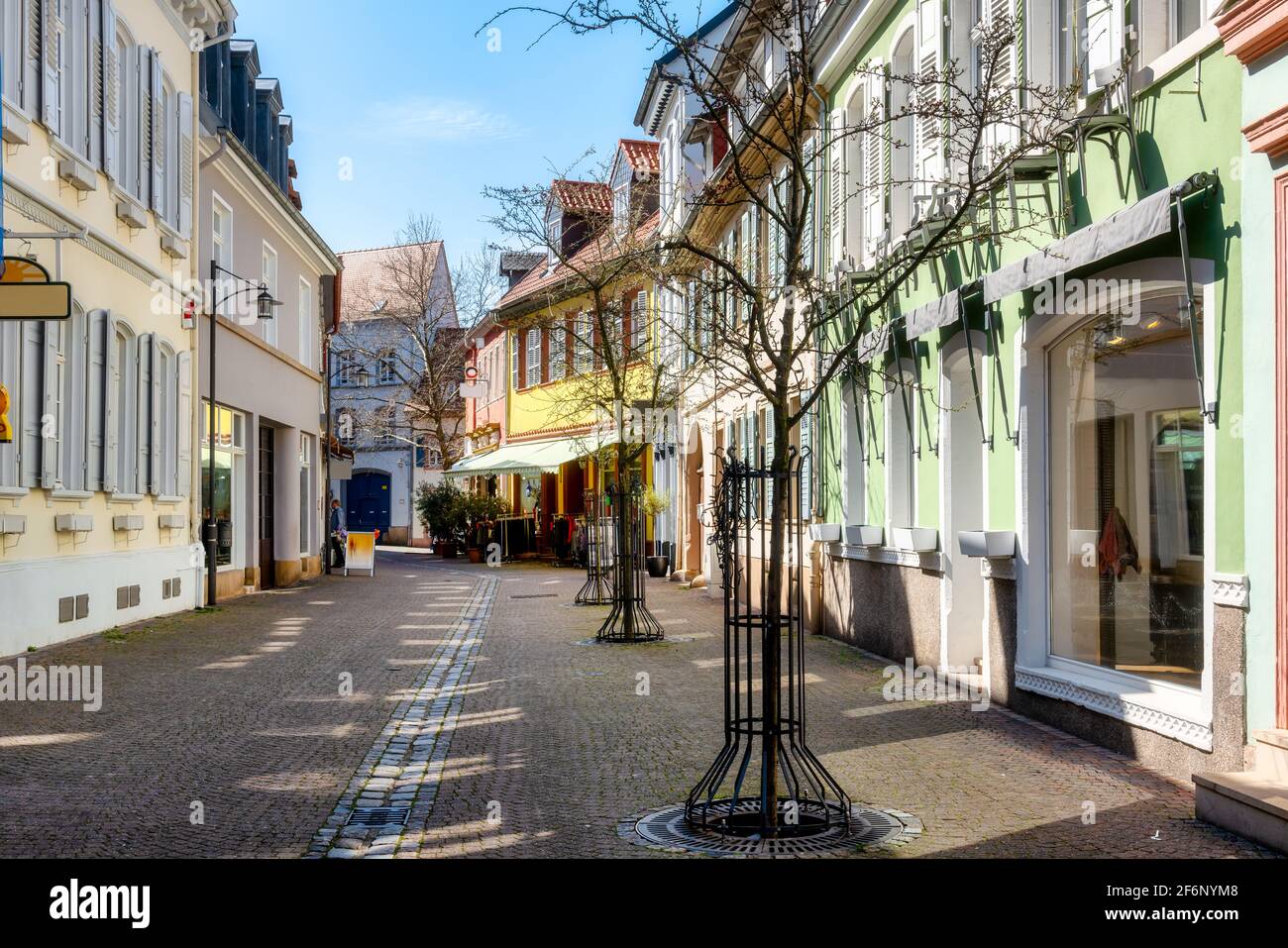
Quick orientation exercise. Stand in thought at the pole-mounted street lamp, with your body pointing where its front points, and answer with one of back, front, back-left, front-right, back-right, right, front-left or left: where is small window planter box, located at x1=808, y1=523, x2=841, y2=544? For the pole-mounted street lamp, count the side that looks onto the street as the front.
front-right

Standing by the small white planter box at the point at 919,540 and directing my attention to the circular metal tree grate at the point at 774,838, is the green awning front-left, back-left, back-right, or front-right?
back-right

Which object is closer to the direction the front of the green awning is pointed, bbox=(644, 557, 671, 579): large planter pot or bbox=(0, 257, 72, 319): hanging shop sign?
the hanging shop sign

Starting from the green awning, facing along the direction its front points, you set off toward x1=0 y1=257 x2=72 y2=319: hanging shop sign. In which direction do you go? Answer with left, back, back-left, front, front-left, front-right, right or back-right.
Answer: front-left

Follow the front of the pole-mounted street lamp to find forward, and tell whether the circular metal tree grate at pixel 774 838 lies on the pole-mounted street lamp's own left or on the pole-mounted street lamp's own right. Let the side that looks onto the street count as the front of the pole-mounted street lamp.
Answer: on the pole-mounted street lamp's own right

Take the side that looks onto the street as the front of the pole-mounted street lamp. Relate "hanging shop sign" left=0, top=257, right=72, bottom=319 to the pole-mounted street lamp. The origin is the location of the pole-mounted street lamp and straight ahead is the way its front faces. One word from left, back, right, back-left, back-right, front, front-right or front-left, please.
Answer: right

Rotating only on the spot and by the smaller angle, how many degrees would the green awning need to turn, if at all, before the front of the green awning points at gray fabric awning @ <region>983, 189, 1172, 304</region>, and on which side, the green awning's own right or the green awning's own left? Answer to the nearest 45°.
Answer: approximately 45° to the green awning's own left

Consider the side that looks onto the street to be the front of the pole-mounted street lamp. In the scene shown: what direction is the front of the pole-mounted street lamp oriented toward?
to the viewer's right

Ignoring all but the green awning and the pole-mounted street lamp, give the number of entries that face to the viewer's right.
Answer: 1

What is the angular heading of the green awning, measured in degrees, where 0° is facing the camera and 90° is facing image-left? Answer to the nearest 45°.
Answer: approximately 45°

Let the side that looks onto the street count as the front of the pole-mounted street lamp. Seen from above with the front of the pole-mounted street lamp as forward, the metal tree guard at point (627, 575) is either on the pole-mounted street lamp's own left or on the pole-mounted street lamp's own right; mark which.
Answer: on the pole-mounted street lamp's own right
